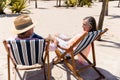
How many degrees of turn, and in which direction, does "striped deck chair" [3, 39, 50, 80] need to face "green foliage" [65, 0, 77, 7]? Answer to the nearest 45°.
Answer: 0° — it already faces it

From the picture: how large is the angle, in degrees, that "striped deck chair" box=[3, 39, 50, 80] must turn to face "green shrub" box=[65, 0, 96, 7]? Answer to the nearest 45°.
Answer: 0° — it already faces it

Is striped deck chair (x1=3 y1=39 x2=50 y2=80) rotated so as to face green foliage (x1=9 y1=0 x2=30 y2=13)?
yes

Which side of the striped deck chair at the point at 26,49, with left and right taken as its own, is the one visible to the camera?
back
